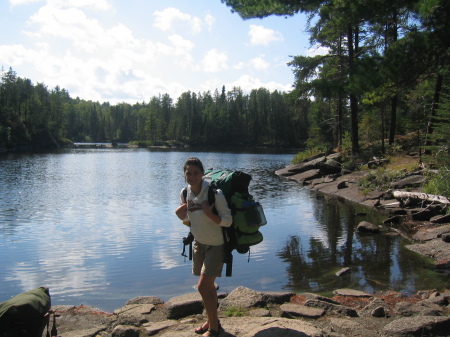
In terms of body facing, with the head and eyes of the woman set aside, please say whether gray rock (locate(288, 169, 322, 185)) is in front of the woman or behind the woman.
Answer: behind

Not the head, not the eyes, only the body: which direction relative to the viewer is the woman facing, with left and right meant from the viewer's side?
facing the viewer and to the left of the viewer

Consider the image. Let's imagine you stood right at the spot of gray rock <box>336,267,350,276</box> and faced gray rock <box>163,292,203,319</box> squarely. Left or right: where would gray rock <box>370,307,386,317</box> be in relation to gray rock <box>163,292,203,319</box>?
left

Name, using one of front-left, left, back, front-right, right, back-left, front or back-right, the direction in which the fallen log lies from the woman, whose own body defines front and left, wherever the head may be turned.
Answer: back

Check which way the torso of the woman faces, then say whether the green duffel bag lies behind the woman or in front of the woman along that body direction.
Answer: in front

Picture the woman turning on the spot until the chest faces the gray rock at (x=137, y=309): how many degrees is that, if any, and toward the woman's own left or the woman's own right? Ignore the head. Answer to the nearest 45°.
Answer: approximately 90° to the woman's own right

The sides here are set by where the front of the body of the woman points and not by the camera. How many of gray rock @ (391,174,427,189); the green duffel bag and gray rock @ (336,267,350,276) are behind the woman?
2

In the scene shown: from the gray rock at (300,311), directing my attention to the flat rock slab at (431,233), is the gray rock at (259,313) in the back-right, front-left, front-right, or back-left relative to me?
back-left

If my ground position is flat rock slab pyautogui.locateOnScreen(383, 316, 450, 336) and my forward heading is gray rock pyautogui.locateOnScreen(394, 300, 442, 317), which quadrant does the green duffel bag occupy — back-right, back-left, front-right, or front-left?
back-left

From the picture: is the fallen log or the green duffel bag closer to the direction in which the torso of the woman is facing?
the green duffel bag

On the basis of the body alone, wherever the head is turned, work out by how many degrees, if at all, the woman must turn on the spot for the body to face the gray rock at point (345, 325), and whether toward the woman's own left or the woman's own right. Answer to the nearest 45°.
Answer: approximately 135° to the woman's own left
